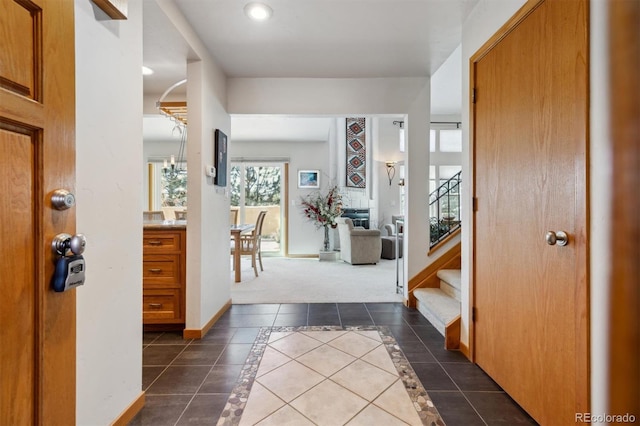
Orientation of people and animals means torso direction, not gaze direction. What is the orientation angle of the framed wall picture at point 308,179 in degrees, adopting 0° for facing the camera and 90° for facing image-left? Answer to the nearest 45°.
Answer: approximately 0°

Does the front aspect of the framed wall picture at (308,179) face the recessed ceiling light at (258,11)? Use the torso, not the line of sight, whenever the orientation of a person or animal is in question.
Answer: yes

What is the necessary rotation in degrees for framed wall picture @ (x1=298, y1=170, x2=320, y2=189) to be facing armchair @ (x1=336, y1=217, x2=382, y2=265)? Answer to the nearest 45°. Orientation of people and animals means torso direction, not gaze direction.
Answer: approximately 45° to its left

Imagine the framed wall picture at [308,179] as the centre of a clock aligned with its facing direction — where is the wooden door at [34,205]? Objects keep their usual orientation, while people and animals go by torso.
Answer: The wooden door is roughly at 12 o'clock from the framed wall picture.

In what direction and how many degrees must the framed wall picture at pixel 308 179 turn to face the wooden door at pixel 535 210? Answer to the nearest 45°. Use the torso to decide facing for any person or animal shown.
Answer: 0° — it already faces it

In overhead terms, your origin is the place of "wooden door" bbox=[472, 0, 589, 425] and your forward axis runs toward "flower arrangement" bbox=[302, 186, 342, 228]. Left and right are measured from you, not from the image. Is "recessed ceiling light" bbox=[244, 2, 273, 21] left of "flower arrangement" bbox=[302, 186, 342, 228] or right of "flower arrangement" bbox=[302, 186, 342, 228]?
left

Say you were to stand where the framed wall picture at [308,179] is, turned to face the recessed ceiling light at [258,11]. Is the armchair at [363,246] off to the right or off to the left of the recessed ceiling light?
left

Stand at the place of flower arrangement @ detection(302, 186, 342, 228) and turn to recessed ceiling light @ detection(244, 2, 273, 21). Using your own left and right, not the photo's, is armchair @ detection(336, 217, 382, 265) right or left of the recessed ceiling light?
left
